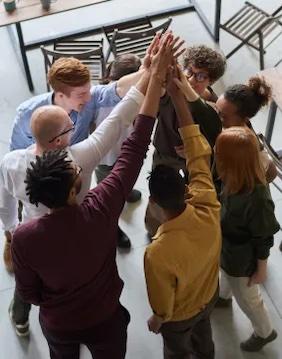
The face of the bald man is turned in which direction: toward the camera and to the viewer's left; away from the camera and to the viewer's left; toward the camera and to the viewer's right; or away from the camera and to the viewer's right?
away from the camera and to the viewer's right

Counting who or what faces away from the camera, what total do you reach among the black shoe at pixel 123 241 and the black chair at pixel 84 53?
1

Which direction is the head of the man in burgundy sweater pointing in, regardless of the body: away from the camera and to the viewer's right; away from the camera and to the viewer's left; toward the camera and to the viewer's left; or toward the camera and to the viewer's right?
away from the camera and to the viewer's right

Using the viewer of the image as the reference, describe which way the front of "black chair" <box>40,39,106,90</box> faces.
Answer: facing away from the viewer

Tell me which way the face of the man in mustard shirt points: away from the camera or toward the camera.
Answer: away from the camera

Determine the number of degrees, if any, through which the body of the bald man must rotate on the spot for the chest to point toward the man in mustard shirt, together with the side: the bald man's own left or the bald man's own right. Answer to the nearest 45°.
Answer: approximately 90° to the bald man's own right

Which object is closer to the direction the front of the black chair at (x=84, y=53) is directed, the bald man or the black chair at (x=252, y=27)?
the black chair

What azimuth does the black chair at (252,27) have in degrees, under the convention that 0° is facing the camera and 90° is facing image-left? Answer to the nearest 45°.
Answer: approximately 135°

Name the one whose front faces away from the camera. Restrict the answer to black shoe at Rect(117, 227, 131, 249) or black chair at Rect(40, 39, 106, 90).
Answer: the black chair

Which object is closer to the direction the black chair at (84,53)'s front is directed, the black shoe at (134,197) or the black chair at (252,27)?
the black chair

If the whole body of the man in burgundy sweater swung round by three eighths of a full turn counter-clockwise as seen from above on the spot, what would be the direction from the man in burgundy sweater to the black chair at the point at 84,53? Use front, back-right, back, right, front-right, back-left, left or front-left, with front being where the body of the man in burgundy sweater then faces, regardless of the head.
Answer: right

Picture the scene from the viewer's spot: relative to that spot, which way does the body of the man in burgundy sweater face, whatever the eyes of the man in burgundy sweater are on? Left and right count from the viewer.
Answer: facing away from the viewer and to the right of the viewer

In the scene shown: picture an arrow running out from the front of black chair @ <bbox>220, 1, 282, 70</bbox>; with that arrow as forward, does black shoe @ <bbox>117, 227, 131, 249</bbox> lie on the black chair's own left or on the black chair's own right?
on the black chair's own left

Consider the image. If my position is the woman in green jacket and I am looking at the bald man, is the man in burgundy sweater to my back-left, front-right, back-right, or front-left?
front-left

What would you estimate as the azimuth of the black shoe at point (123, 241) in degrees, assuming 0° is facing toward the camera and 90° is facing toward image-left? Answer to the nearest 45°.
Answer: approximately 315°

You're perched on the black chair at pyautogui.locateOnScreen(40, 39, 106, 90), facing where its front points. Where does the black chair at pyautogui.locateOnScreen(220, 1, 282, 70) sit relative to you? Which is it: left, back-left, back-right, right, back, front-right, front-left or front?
right

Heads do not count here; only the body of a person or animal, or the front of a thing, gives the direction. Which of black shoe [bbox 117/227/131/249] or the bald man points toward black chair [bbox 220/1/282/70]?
the bald man

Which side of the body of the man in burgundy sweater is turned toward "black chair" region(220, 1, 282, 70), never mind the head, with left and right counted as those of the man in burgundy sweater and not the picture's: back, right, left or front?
front

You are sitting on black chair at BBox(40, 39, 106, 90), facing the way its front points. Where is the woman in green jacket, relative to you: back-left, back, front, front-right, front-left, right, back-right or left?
back
